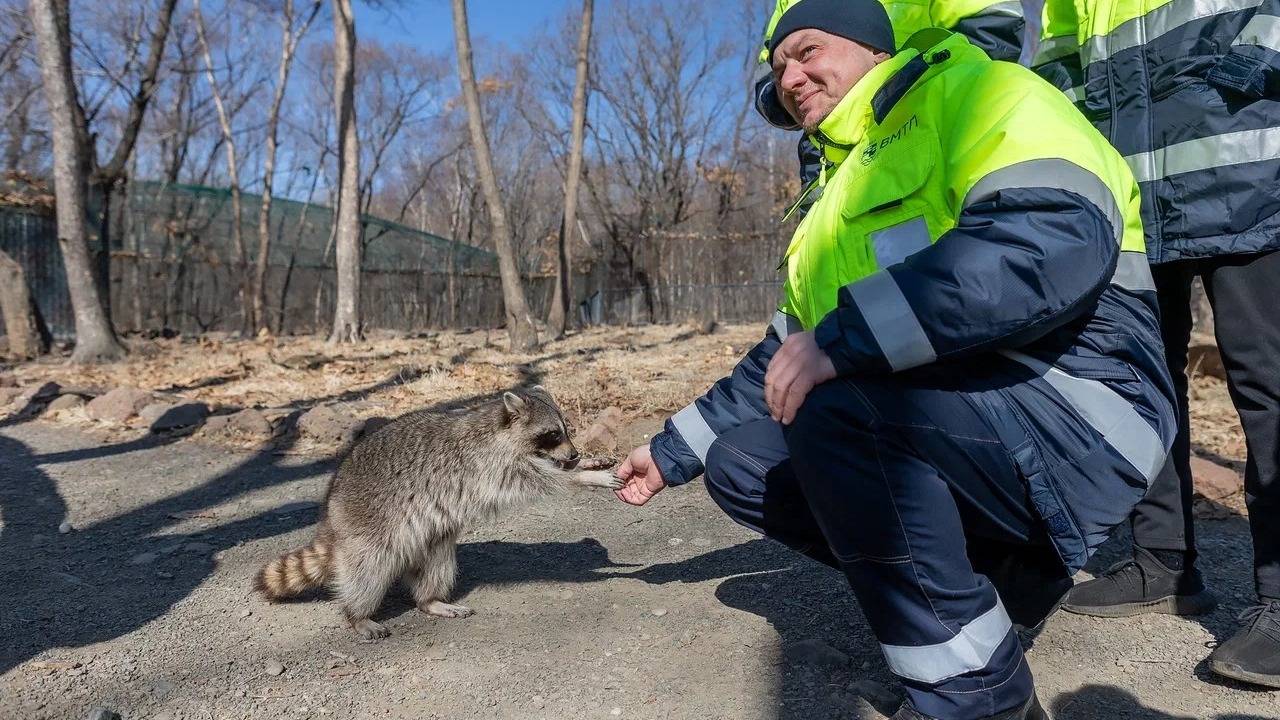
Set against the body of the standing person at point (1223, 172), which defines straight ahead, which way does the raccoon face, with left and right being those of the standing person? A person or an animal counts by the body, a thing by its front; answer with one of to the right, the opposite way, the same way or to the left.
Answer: the opposite way

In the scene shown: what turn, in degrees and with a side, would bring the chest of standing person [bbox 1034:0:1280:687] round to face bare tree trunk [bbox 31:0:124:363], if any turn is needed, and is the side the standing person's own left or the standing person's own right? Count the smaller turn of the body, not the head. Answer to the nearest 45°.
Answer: approximately 45° to the standing person's own right

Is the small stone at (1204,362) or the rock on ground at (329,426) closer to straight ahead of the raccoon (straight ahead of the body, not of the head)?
the small stone

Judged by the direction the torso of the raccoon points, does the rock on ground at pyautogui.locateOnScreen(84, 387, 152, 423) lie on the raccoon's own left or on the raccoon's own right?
on the raccoon's own left

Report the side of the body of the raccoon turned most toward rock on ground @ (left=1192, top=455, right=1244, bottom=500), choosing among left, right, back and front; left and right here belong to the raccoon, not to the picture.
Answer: front

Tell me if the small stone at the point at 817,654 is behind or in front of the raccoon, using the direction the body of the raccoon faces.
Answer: in front

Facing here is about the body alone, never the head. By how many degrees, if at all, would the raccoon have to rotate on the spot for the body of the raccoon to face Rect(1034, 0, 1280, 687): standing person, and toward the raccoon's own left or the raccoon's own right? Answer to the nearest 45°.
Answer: approximately 45° to the raccoon's own right

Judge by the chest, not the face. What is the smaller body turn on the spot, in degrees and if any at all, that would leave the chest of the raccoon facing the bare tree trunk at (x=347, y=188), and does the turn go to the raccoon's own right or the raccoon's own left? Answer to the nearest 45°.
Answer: approximately 90° to the raccoon's own left

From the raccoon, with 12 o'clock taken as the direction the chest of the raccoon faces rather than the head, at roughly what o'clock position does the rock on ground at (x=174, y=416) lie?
The rock on ground is roughly at 8 o'clock from the raccoon.

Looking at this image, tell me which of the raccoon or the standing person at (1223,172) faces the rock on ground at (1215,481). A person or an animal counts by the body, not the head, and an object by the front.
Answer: the raccoon

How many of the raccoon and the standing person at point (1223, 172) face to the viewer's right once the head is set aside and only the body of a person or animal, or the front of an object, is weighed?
1

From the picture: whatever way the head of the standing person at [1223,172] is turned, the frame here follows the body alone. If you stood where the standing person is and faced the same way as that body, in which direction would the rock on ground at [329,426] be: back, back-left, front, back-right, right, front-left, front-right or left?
front-right

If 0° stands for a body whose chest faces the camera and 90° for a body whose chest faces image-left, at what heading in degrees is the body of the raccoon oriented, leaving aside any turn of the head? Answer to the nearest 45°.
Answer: approximately 270°

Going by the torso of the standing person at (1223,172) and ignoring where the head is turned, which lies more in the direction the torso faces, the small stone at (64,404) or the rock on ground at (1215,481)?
the small stone
